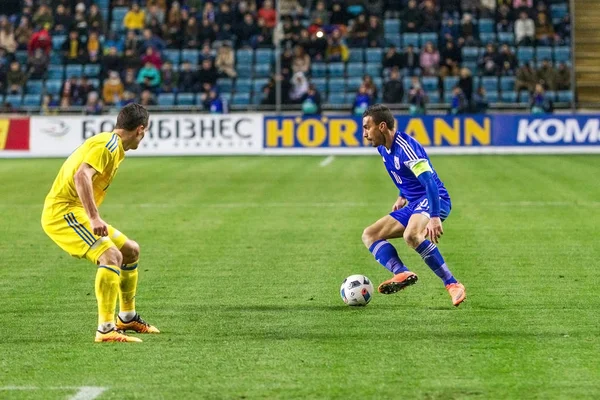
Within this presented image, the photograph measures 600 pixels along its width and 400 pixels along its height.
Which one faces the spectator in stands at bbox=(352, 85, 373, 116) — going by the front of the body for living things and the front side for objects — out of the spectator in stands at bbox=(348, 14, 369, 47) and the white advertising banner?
the spectator in stands at bbox=(348, 14, 369, 47)

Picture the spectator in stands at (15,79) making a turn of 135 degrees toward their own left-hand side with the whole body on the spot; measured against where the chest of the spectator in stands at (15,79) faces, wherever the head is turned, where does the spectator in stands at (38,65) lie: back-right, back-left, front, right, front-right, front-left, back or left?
front

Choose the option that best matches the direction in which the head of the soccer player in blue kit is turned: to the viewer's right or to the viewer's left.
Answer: to the viewer's left

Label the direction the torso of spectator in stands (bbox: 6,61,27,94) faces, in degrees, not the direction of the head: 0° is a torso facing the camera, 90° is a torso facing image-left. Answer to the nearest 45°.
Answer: approximately 0°

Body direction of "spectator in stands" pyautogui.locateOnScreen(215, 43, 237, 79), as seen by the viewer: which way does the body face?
toward the camera

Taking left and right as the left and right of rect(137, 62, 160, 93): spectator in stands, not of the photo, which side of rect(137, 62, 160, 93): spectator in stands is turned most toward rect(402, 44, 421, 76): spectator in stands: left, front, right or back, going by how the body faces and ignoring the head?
left

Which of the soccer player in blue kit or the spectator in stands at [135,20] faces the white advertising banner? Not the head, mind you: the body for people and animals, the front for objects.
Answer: the spectator in stands

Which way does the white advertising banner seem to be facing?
toward the camera

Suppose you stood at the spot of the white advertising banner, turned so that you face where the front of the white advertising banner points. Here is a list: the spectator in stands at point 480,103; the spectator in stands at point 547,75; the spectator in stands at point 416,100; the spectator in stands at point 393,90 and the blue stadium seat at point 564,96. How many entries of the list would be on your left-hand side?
5

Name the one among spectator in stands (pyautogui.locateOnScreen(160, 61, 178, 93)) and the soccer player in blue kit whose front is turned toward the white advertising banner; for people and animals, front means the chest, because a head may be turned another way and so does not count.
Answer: the spectator in stands

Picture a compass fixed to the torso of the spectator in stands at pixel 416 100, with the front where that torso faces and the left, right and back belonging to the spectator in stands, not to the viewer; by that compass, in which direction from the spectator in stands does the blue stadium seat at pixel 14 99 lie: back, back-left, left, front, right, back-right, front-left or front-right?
right

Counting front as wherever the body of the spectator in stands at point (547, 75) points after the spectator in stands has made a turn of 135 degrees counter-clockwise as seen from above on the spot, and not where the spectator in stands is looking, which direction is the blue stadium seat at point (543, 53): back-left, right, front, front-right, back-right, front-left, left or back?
front-left

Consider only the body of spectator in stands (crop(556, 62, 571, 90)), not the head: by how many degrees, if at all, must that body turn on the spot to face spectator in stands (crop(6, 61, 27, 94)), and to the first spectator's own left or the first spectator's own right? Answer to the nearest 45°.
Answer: approximately 90° to the first spectator's own right

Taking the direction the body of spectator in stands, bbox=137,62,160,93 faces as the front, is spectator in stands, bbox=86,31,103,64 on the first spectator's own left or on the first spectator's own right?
on the first spectator's own right

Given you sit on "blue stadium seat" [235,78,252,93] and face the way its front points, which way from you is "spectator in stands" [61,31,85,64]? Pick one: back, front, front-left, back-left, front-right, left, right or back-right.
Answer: right

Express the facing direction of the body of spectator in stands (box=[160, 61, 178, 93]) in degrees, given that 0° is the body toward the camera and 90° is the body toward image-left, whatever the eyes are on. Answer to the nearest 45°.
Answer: approximately 0°

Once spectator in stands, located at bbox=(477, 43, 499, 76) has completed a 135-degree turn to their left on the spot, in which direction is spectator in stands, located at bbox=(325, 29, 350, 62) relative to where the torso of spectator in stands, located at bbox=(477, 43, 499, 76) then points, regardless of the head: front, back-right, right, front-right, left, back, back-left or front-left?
back-left

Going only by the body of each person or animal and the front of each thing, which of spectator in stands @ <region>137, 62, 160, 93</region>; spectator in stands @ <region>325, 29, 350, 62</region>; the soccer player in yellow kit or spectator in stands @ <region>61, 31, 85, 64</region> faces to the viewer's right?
the soccer player in yellow kit

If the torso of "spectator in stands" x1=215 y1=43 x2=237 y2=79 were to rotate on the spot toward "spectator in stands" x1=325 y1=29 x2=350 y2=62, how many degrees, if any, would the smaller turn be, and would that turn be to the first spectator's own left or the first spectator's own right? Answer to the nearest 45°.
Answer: approximately 90° to the first spectator's own left

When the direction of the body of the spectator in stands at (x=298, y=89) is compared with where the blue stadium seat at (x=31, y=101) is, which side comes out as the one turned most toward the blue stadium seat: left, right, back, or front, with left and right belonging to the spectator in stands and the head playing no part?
right
